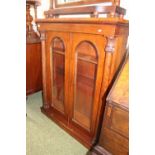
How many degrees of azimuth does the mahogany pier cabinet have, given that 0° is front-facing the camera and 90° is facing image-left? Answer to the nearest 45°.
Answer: approximately 45°

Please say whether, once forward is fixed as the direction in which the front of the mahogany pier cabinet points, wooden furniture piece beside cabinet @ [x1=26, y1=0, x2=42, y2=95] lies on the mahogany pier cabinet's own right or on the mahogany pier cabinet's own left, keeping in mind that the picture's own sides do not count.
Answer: on the mahogany pier cabinet's own right
